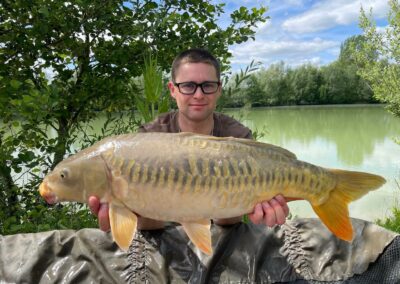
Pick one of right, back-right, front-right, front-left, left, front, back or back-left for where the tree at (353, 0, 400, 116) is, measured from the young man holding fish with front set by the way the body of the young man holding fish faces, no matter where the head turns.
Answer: back-left

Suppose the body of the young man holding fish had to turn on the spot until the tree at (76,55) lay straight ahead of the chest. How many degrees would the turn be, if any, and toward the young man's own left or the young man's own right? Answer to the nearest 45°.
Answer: approximately 135° to the young man's own right

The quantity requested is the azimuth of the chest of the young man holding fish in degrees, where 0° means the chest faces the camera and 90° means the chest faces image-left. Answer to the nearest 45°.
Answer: approximately 0°
